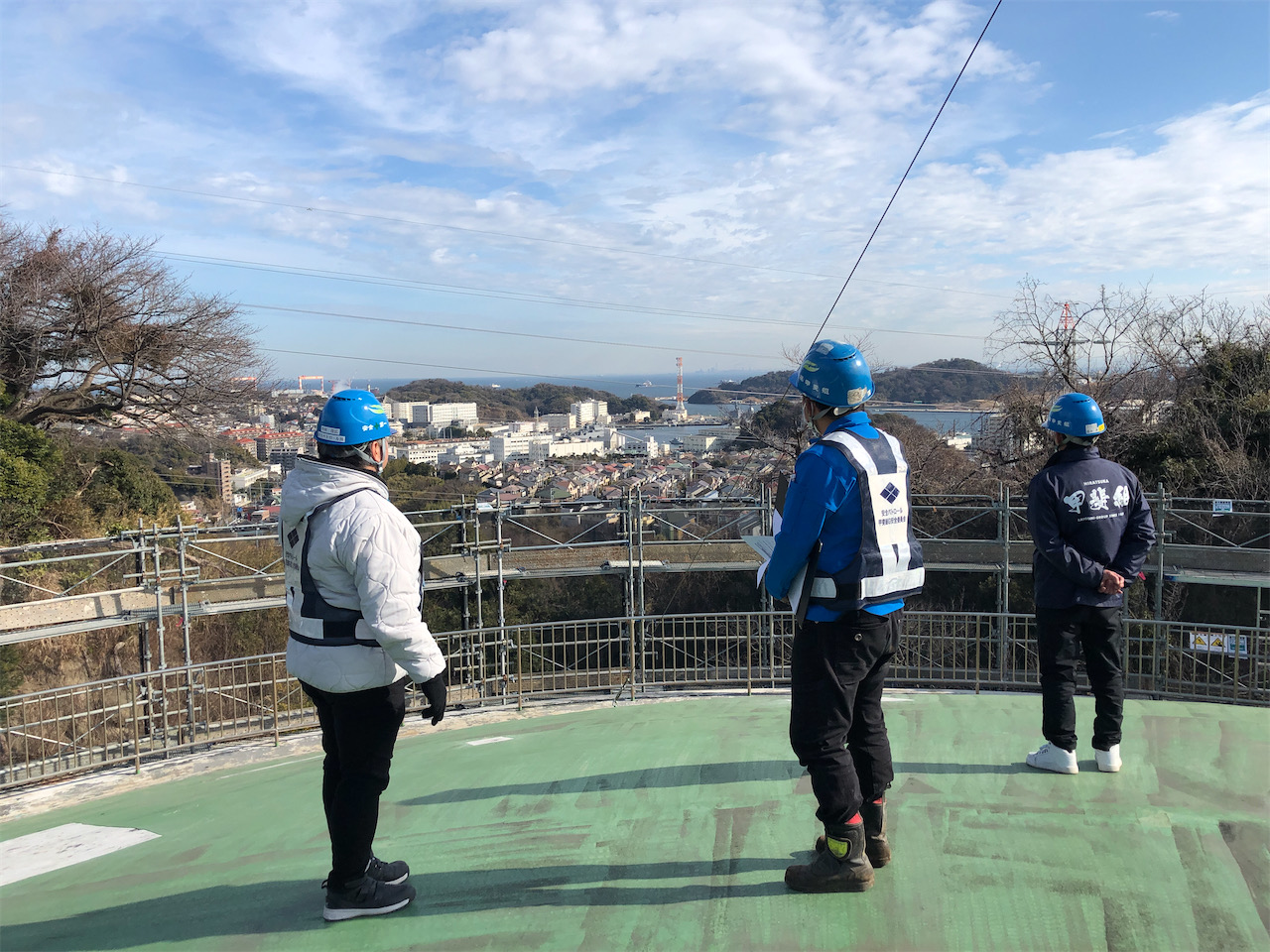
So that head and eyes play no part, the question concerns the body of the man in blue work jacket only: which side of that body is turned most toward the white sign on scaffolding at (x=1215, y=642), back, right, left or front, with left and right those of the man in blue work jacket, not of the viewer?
right

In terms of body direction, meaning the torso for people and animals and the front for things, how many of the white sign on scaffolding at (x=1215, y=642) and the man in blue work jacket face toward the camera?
1

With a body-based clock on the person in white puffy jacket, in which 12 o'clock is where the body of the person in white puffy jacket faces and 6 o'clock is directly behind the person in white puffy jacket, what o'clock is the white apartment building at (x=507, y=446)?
The white apartment building is roughly at 11 o'clock from the person in white puffy jacket.

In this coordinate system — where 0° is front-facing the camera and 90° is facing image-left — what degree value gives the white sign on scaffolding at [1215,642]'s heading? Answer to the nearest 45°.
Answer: approximately 0°

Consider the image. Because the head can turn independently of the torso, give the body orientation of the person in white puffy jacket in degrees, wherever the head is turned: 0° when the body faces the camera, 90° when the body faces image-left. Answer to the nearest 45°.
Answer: approximately 225°

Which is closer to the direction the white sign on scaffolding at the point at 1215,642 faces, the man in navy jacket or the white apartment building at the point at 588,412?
the man in navy jacket

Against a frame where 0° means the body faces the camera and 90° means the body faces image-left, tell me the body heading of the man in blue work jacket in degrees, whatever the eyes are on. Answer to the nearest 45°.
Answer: approximately 135°

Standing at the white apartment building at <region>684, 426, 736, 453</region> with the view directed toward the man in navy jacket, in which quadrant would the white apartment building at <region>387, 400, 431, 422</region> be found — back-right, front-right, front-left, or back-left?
back-right

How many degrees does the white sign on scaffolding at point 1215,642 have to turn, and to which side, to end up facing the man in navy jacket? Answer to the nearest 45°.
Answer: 0° — it already faces them

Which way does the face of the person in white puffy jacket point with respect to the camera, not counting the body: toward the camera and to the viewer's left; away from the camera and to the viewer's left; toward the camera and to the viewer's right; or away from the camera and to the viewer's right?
away from the camera and to the viewer's right

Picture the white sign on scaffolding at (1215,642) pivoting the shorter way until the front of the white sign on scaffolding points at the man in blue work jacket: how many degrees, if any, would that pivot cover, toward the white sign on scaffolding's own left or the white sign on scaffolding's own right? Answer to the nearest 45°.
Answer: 0° — it already faces them

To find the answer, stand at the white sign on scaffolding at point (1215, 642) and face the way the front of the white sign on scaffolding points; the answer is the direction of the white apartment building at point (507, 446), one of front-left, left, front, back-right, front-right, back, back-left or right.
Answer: back-right

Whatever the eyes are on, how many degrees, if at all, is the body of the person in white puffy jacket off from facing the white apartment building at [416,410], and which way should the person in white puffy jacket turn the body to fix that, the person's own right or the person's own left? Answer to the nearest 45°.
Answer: approximately 45° to the person's own left
